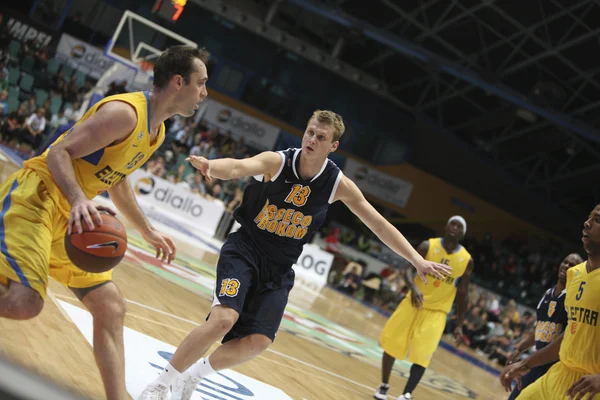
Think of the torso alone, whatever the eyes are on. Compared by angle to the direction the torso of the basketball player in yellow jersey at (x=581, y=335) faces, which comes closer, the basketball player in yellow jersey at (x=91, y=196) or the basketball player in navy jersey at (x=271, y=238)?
the basketball player in yellow jersey

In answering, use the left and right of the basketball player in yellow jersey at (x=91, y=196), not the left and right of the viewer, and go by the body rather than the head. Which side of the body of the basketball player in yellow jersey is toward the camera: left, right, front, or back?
right

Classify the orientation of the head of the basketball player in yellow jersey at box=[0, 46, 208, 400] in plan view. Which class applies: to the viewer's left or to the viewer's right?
to the viewer's right

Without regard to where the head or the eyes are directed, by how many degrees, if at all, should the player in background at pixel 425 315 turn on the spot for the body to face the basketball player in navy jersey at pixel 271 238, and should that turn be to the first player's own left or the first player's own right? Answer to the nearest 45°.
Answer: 0° — they already face them

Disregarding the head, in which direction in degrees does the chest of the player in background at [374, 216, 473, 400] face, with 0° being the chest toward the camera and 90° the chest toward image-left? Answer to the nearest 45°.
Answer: approximately 0°

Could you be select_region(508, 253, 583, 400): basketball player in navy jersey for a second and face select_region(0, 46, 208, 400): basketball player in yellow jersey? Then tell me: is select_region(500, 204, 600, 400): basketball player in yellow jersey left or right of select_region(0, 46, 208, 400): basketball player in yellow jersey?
left

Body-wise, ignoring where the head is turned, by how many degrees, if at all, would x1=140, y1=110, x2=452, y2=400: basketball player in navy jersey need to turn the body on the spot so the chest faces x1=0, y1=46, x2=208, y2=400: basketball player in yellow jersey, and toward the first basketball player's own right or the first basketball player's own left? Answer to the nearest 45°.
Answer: approximately 45° to the first basketball player's own right

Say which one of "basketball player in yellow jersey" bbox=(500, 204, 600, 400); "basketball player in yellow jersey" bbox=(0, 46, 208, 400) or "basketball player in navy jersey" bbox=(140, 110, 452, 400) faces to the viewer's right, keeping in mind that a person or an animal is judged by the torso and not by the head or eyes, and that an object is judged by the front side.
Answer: "basketball player in yellow jersey" bbox=(0, 46, 208, 400)
